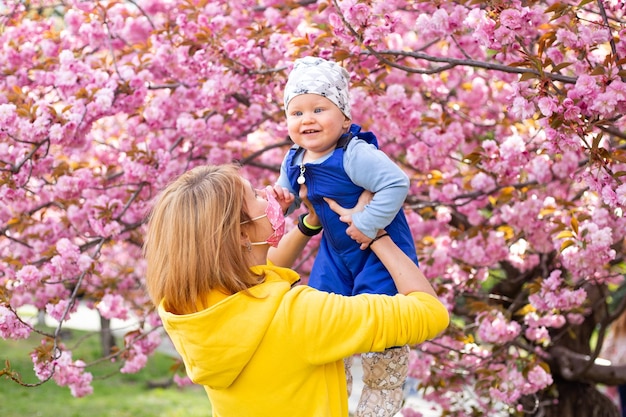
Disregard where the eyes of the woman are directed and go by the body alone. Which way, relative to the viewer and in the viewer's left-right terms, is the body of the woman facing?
facing away from the viewer and to the right of the viewer
